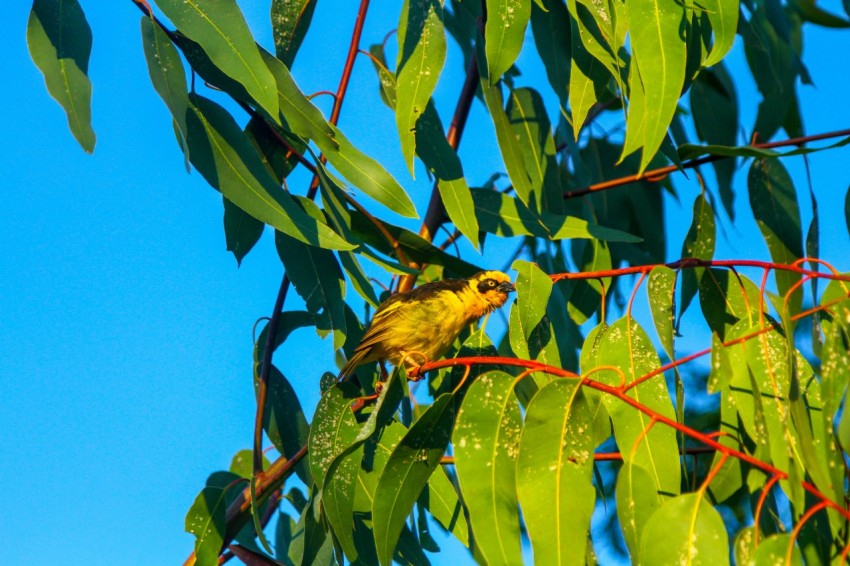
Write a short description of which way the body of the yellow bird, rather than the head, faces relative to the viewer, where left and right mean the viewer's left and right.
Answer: facing to the right of the viewer
